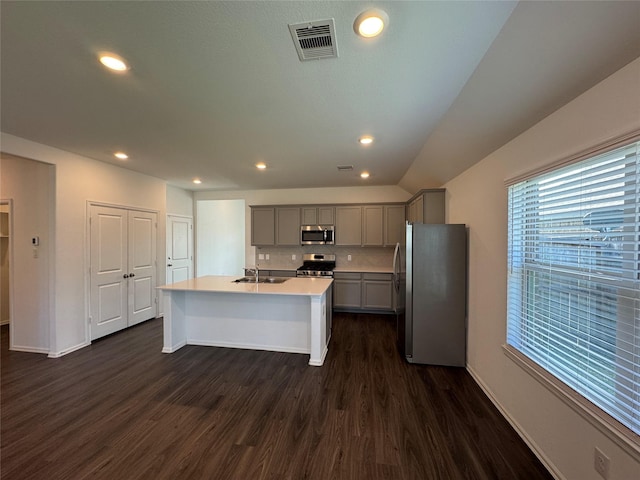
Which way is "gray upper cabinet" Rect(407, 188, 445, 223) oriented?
to the viewer's left

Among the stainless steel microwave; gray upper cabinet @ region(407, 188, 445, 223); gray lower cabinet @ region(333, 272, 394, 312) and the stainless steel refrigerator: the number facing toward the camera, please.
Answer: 2

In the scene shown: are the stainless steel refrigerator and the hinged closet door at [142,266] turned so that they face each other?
yes

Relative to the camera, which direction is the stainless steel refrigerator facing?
to the viewer's left

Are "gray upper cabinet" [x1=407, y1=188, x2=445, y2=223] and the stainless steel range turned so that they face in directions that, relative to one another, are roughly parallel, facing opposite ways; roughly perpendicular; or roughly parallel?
roughly perpendicular

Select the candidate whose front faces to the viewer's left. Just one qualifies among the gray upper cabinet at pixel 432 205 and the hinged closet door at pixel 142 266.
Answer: the gray upper cabinet

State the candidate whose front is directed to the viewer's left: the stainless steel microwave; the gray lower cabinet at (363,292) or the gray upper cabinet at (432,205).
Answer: the gray upper cabinet

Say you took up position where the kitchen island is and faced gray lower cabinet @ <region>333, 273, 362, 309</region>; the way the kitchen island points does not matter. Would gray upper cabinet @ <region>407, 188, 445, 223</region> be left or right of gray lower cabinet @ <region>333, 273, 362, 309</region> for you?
right

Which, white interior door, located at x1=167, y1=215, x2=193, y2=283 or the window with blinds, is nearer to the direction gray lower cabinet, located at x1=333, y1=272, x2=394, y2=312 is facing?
the window with blinds
